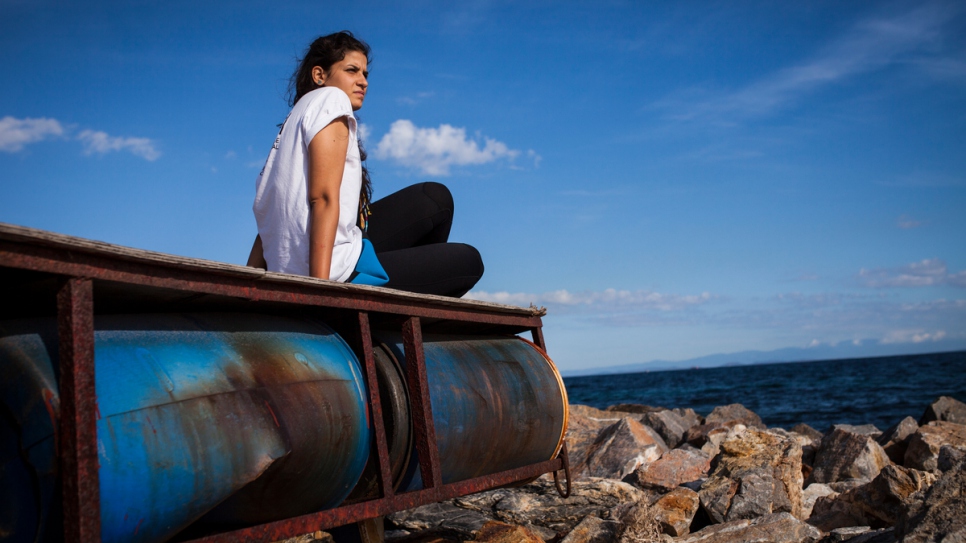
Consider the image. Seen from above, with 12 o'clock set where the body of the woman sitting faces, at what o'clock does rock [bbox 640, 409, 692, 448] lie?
The rock is roughly at 10 o'clock from the woman sitting.

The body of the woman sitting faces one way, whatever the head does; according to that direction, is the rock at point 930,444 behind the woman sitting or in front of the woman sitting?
in front

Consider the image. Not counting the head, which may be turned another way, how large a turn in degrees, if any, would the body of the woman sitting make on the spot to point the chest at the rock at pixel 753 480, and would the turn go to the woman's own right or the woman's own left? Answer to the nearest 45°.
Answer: approximately 45° to the woman's own left

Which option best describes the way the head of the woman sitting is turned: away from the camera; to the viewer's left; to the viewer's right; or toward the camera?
to the viewer's right

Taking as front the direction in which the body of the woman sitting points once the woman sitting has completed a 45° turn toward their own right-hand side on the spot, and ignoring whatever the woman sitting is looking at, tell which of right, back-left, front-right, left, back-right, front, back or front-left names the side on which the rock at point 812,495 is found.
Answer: left

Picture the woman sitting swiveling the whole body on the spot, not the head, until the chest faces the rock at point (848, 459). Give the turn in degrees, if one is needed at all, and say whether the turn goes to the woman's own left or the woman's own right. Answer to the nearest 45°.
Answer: approximately 45° to the woman's own left

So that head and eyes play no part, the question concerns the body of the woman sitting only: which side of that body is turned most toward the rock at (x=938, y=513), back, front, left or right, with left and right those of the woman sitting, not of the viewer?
front

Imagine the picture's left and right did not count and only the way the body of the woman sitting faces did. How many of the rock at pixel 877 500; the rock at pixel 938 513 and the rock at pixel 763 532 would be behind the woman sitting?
0

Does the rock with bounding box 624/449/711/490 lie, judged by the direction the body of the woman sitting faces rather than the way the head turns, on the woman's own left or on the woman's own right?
on the woman's own left

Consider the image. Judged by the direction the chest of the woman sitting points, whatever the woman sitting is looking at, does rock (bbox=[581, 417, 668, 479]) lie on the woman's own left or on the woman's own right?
on the woman's own left

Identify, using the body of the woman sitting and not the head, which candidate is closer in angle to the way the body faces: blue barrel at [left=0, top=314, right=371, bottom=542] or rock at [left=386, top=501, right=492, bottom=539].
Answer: the rock

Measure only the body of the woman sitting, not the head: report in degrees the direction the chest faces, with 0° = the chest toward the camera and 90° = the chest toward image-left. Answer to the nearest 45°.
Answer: approximately 270°
